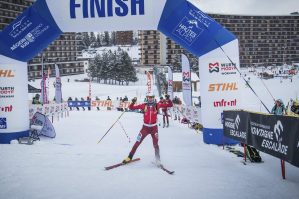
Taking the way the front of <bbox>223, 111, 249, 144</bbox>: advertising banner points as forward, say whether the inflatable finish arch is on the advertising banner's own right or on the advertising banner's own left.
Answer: on the advertising banner's own right

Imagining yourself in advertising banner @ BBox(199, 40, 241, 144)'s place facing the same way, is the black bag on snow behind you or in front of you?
in front

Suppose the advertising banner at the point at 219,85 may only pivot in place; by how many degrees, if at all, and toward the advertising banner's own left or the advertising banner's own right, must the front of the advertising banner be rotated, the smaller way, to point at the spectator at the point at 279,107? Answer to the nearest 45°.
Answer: approximately 90° to the advertising banner's own left

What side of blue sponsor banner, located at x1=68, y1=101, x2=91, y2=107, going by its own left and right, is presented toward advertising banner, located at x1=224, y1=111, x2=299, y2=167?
front

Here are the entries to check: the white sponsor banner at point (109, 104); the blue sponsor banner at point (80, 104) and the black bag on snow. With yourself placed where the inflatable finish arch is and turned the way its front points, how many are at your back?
2

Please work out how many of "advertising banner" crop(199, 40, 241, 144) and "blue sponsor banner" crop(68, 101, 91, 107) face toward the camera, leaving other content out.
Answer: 2

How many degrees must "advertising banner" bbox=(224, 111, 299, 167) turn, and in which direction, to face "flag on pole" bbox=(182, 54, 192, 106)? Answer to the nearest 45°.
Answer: approximately 90° to its right

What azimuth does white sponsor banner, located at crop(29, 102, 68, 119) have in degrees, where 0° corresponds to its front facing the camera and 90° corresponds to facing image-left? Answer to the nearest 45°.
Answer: approximately 315°
